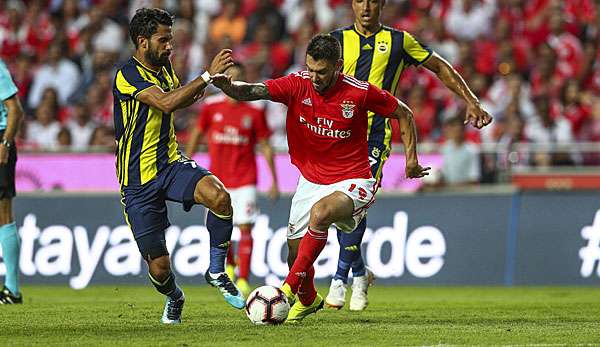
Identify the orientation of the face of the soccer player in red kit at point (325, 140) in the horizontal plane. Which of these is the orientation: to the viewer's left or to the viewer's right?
to the viewer's left

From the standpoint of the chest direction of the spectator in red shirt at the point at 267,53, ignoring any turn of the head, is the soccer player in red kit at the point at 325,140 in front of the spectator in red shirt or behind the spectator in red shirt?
in front

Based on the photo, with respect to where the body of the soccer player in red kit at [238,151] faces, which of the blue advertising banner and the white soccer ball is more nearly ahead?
the white soccer ball

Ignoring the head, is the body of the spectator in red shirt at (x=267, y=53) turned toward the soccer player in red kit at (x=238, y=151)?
yes

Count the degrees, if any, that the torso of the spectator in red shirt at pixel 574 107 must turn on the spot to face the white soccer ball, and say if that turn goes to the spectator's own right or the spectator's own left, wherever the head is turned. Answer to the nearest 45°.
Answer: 0° — they already face it

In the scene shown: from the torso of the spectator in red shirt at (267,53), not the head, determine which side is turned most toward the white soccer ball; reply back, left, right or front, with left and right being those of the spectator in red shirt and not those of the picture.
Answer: front

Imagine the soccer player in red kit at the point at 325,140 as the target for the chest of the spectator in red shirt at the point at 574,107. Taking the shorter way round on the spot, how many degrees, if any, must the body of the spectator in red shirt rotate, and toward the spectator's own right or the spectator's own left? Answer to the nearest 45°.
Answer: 0° — they already face them

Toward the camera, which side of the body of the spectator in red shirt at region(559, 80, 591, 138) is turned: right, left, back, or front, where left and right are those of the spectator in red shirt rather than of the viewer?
front
